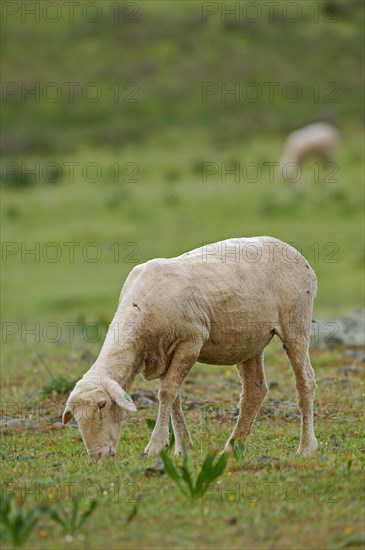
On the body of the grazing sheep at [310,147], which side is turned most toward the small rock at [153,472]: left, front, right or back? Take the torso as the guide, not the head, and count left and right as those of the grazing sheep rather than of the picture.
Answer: left

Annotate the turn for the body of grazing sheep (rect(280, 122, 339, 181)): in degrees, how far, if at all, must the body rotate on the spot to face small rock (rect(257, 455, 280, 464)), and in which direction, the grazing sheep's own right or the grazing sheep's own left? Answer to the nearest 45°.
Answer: approximately 90° to the grazing sheep's own left

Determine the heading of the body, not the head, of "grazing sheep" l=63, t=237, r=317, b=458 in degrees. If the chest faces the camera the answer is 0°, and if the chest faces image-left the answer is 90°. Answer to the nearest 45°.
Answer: approximately 90°

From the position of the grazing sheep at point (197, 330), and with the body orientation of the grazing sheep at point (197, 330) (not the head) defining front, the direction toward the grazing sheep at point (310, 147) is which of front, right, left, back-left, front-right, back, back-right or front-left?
right

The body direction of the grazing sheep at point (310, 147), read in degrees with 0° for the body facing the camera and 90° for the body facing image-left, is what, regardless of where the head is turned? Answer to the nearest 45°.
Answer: approximately 90°

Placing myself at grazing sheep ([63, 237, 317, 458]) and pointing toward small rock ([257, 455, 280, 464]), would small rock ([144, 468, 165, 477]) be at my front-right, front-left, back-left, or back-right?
front-right

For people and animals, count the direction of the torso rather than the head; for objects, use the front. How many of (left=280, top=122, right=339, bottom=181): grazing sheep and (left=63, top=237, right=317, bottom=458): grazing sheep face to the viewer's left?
2
